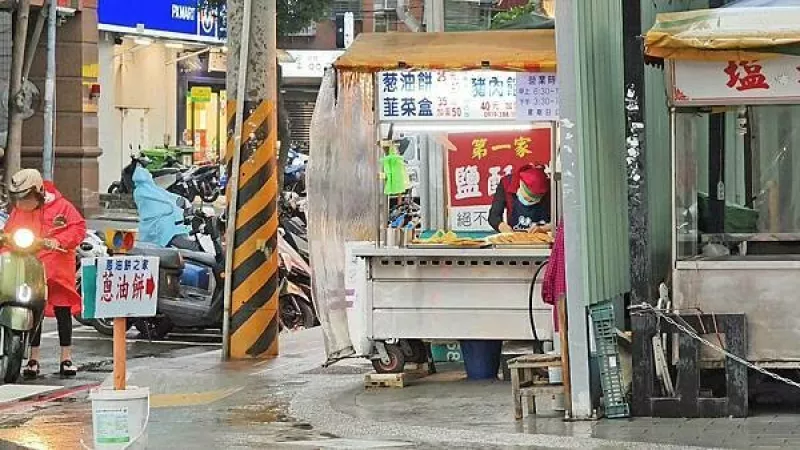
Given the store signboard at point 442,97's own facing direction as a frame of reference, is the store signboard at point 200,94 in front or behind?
behind

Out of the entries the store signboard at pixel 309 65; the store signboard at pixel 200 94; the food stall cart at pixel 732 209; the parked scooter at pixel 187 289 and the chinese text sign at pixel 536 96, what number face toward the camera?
4

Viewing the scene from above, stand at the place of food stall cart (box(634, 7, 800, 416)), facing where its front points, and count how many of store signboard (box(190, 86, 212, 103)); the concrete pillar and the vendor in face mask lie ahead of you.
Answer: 0

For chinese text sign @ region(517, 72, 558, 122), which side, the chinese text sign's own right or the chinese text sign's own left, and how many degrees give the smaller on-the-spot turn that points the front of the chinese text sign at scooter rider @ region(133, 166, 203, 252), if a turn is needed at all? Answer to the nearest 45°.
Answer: approximately 135° to the chinese text sign's own right

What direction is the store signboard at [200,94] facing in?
toward the camera

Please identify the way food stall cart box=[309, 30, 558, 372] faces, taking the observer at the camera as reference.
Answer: facing the viewer

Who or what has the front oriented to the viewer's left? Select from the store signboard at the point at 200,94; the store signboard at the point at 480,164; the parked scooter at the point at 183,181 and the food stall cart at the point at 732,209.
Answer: the parked scooter

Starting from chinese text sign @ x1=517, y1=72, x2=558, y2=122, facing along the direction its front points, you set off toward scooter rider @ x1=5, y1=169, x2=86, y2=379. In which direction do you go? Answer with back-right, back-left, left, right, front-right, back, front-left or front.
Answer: right

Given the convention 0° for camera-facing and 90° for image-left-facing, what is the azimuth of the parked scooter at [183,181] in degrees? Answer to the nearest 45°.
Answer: approximately 90°

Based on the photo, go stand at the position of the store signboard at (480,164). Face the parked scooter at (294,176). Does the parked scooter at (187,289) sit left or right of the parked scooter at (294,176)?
left

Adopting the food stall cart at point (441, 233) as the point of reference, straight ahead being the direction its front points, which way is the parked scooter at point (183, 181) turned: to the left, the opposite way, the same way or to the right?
to the right

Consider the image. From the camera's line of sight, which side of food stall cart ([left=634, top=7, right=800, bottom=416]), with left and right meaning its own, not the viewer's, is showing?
front

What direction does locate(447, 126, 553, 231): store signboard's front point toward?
toward the camera

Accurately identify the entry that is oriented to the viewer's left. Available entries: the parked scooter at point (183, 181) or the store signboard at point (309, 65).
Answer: the parked scooter
